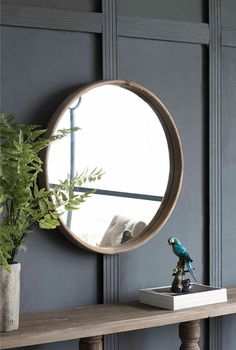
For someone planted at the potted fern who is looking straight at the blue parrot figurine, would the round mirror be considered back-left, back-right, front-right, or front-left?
front-left

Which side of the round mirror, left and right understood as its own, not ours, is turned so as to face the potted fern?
right

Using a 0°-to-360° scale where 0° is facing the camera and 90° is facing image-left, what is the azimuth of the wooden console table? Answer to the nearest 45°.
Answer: approximately 315°

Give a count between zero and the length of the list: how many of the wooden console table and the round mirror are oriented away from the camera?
0

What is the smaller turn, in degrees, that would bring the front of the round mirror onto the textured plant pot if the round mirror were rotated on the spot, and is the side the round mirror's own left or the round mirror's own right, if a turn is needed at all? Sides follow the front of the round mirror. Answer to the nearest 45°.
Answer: approximately 90° to the round mirror's own right

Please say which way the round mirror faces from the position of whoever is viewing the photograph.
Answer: facing the viewer and to the right of the viewer
